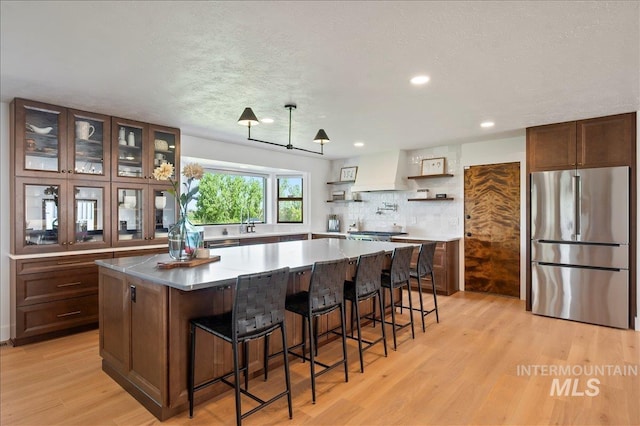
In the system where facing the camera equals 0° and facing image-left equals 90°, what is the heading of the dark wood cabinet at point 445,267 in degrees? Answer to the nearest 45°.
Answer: approximately 45°

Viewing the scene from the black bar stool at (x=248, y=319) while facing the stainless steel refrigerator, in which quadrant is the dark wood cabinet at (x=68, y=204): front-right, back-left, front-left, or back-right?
back-left

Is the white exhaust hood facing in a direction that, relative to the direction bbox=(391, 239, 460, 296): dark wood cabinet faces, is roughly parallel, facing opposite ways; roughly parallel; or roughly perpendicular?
roughly parallel

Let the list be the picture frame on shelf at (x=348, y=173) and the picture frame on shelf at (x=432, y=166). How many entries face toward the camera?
2

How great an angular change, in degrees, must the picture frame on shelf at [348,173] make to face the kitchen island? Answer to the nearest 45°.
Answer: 0° — it already faces it

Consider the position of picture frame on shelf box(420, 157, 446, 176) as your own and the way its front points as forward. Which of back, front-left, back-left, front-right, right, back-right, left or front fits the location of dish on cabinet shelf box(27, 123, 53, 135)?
front-right

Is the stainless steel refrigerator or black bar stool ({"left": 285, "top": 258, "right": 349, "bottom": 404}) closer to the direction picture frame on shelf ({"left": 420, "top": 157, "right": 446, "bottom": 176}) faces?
the black bar stool

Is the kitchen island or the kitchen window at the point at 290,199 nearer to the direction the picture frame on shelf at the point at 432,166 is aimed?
the kitchen island

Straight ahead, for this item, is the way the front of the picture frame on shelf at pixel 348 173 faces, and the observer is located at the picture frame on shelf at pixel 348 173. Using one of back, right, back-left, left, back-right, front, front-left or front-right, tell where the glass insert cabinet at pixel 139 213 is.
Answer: front-right

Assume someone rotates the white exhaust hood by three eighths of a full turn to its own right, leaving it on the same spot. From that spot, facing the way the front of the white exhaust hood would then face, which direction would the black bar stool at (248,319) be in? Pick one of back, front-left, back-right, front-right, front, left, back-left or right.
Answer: back

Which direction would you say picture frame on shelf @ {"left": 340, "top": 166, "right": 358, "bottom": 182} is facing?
toward the camera

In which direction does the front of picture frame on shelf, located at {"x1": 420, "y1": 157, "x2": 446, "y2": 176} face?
toward the camera

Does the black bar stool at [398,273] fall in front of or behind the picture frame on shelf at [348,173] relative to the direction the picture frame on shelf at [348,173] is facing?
in front

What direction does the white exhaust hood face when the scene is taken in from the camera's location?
facing the viewer and to the left of the viewer
